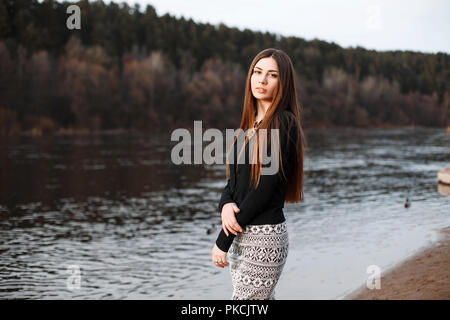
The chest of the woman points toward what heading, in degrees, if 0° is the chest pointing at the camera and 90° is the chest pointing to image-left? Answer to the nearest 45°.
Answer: approximately 45°
